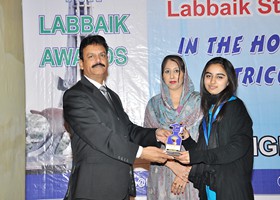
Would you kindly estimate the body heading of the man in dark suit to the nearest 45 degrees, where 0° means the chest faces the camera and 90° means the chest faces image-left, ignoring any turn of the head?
approximately 315°

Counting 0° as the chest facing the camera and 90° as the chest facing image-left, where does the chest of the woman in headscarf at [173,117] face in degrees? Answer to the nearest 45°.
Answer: approximately 0°

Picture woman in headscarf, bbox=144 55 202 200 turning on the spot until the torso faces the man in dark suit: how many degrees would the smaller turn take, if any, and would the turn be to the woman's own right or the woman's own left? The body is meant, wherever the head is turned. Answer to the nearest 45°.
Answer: approximately 45° to the woman's own right

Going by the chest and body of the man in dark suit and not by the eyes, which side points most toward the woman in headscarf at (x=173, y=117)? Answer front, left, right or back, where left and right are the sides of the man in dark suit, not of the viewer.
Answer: left
